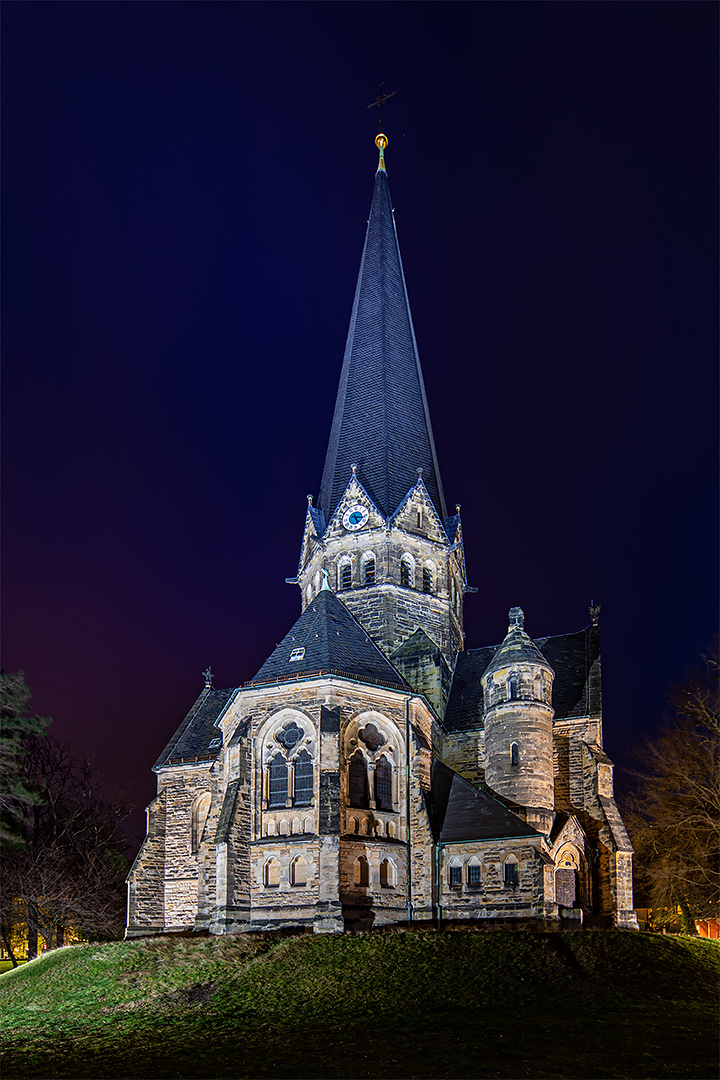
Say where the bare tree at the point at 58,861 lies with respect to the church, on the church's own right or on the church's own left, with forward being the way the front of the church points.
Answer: on the church's own left

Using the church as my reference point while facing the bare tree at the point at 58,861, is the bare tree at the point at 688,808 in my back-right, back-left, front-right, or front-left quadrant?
back-right

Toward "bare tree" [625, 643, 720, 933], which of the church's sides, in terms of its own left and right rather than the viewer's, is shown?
right
